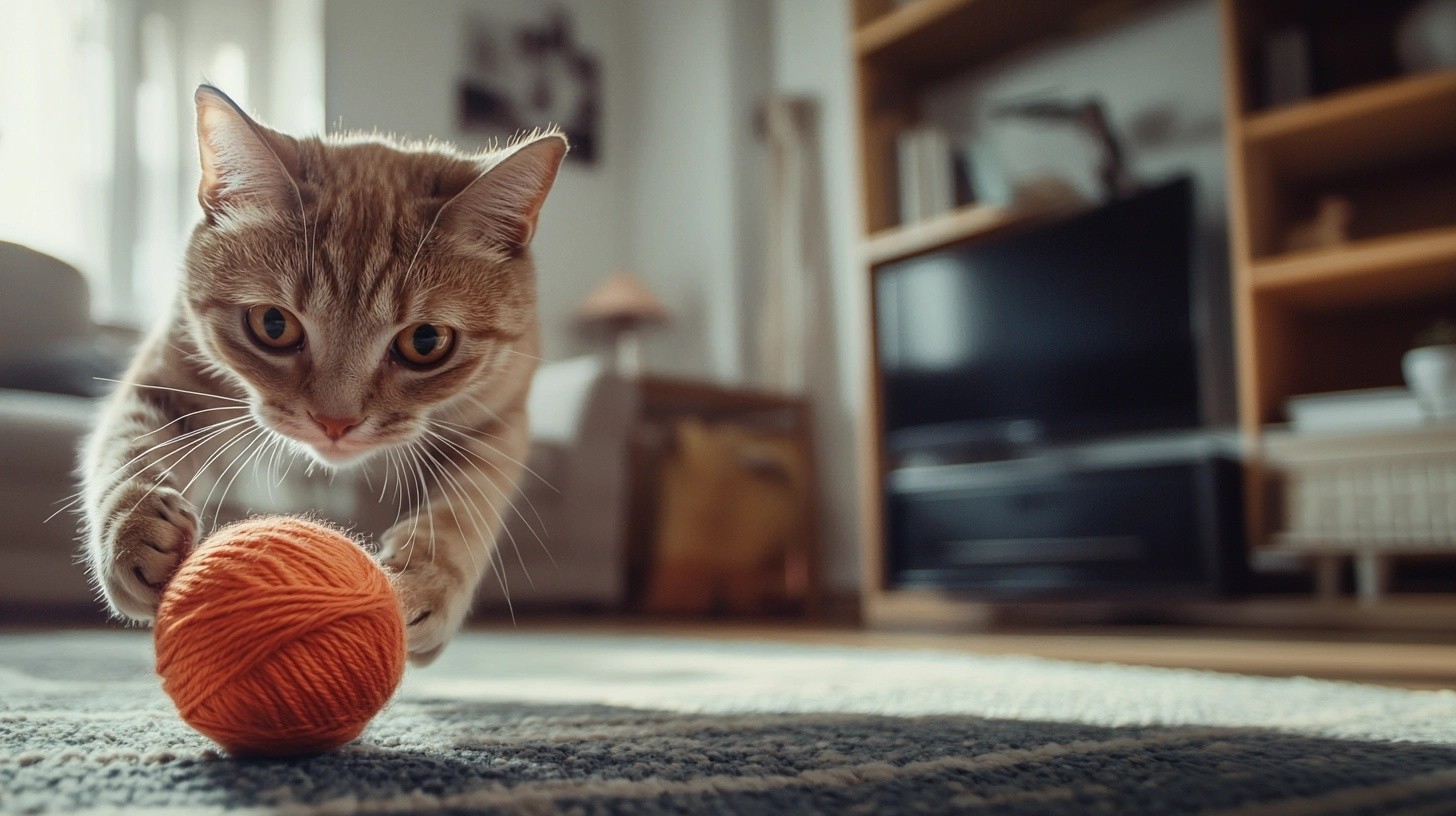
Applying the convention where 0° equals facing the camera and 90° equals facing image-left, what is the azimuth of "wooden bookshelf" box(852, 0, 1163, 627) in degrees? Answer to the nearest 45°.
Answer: approximately 45°

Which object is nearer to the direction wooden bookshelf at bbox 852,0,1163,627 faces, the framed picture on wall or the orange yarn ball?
the orange yarn ball

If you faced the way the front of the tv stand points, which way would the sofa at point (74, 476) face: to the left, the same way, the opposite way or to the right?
to the left

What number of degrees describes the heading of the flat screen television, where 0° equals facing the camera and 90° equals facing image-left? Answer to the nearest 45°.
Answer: approximately 45°

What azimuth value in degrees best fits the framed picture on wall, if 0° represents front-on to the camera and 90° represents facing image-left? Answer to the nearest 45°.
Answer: approximately 0°
